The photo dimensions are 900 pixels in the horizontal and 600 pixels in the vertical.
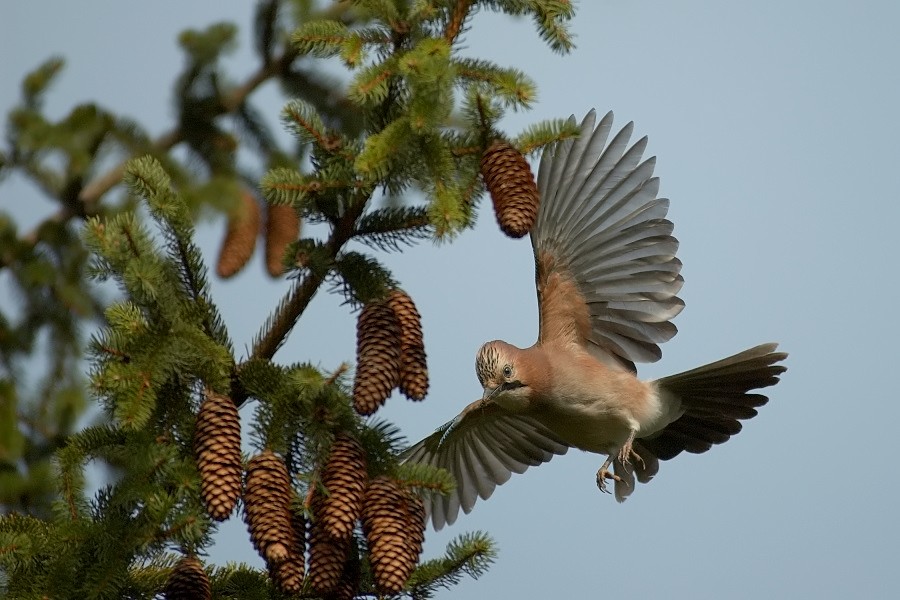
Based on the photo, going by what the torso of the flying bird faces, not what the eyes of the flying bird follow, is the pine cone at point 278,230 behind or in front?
in front

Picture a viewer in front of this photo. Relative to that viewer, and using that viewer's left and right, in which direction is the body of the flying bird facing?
facing the viewer and to the left of the viewer

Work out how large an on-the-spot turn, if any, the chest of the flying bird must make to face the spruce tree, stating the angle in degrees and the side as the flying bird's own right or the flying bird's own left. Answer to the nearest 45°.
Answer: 0° — it already faces it
